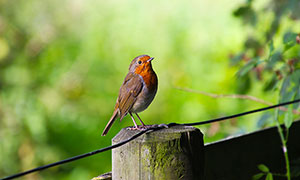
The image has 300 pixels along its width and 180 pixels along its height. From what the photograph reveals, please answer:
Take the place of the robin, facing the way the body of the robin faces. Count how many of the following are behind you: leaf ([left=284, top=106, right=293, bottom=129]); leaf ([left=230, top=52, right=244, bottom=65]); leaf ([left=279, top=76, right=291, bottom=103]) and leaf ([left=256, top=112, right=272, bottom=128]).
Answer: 0

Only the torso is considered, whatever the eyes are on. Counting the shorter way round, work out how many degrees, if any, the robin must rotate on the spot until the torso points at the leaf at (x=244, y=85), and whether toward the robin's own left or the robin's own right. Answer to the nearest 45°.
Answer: approximately 45° to the robin's own left

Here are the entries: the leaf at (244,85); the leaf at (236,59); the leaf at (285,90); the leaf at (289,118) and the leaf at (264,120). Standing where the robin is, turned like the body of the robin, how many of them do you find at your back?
0

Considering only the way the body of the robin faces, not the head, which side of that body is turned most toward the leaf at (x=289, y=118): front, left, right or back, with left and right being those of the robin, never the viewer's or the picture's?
front

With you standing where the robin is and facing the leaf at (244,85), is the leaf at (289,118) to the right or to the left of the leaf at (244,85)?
right

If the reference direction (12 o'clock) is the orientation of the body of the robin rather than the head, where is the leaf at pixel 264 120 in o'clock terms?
The leaf is roughly at 11 o'clock from the robin.

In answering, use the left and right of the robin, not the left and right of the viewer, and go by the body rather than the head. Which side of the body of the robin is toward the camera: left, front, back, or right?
right
